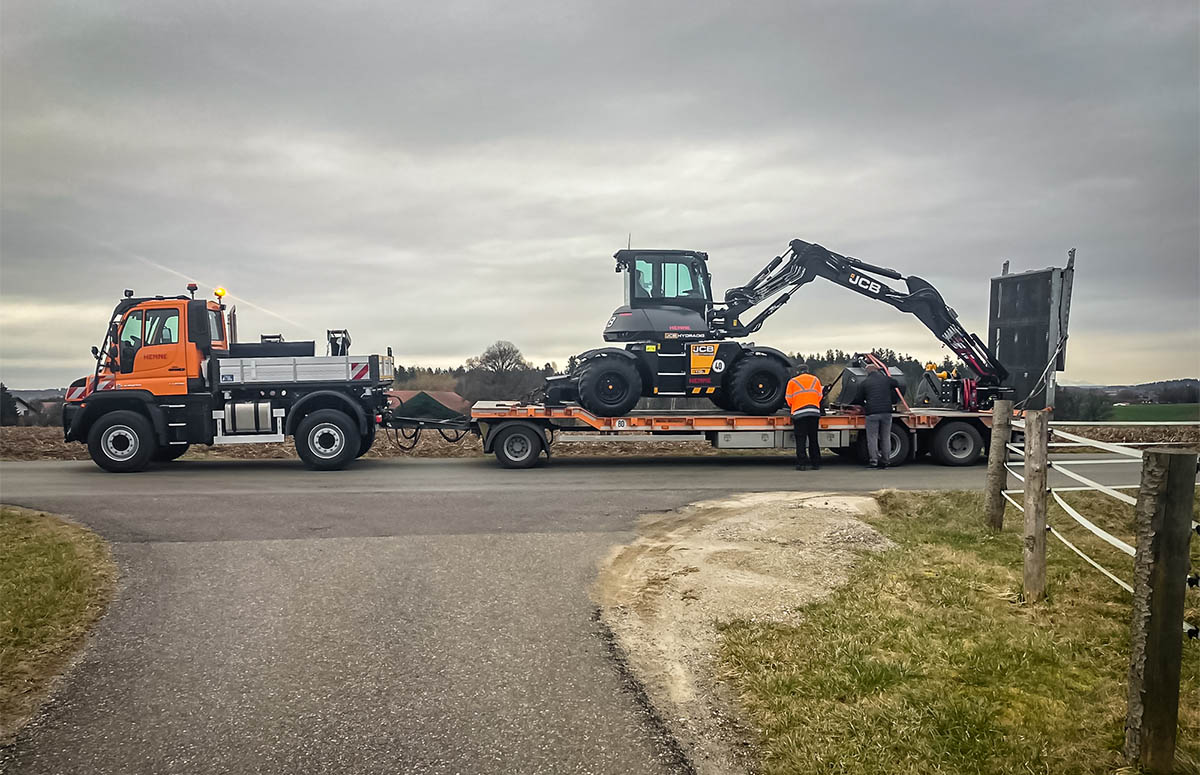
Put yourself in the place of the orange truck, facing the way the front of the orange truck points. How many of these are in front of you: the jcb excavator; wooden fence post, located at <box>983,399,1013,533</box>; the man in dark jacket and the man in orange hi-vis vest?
0

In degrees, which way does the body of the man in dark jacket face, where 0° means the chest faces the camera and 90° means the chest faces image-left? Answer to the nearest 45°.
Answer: approximately 180°

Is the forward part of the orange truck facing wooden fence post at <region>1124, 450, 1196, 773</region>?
no

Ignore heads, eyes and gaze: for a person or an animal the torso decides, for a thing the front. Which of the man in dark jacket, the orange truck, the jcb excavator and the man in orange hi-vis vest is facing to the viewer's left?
the orange truck

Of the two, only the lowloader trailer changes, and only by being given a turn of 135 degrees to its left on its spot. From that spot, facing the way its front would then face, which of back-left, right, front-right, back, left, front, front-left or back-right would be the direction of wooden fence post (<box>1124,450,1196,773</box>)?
front-right

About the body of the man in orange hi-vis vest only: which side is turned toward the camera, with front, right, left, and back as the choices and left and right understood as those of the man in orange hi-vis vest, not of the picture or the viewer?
back

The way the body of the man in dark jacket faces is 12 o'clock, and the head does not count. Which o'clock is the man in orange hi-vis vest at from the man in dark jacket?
The man in orange hi-vis vest is roughly at 8 o'clock from the man in dark jacket.

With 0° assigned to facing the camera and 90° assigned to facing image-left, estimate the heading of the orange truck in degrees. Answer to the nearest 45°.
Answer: approximately 90°

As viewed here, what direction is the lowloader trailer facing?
to the viewer's left

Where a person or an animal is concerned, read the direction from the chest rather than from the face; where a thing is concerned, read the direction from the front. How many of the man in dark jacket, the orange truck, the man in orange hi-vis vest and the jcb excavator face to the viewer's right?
1

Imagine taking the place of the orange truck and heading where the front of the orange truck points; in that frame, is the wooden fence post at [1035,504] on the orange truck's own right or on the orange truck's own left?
on the orange truck's own left

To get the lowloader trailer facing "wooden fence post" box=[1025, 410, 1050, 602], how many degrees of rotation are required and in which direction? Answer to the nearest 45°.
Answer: approximately 90° to its left

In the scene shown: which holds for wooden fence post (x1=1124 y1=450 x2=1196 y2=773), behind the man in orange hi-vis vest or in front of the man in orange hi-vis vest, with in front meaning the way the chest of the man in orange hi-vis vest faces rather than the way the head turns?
behind

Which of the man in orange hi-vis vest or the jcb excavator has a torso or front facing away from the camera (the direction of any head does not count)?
the man in orange hi-vis vest

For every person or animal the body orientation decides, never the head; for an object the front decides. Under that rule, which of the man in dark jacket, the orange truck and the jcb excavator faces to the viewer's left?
the orange truck

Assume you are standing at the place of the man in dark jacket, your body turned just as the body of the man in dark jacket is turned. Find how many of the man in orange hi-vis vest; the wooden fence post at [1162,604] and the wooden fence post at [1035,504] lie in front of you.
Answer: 0

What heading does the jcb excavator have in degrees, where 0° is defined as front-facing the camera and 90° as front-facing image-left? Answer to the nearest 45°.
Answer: approximately 270°
